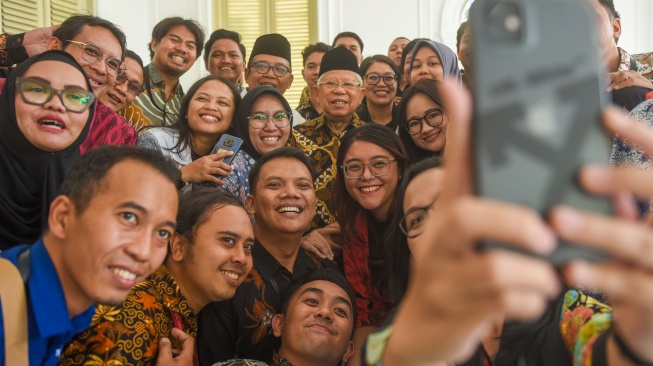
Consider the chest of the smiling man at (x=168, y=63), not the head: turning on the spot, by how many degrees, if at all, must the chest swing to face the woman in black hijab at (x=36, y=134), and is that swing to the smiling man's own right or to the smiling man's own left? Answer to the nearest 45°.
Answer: approximately 45° to the smiling man's own right

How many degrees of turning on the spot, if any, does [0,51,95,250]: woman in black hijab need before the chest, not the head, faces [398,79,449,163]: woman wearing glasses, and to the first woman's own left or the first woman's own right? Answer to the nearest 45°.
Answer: approximately 90° to the first woman's own left

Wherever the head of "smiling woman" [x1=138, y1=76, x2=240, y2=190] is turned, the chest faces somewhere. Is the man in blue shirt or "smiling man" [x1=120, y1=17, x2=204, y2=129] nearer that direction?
the man in blue shirt

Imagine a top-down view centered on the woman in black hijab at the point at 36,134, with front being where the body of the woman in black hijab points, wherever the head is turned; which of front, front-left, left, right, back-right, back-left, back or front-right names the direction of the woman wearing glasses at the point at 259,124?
back-left

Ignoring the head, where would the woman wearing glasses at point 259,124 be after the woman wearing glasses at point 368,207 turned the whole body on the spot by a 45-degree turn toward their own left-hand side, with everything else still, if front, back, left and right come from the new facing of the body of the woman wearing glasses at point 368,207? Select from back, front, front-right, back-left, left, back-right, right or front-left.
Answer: back

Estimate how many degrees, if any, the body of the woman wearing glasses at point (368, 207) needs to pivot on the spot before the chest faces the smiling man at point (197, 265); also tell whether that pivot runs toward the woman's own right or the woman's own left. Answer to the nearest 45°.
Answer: approximately 45° to the woman's own right

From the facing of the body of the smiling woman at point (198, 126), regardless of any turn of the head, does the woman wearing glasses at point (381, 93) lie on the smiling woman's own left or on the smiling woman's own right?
on the smiling woman's own left
